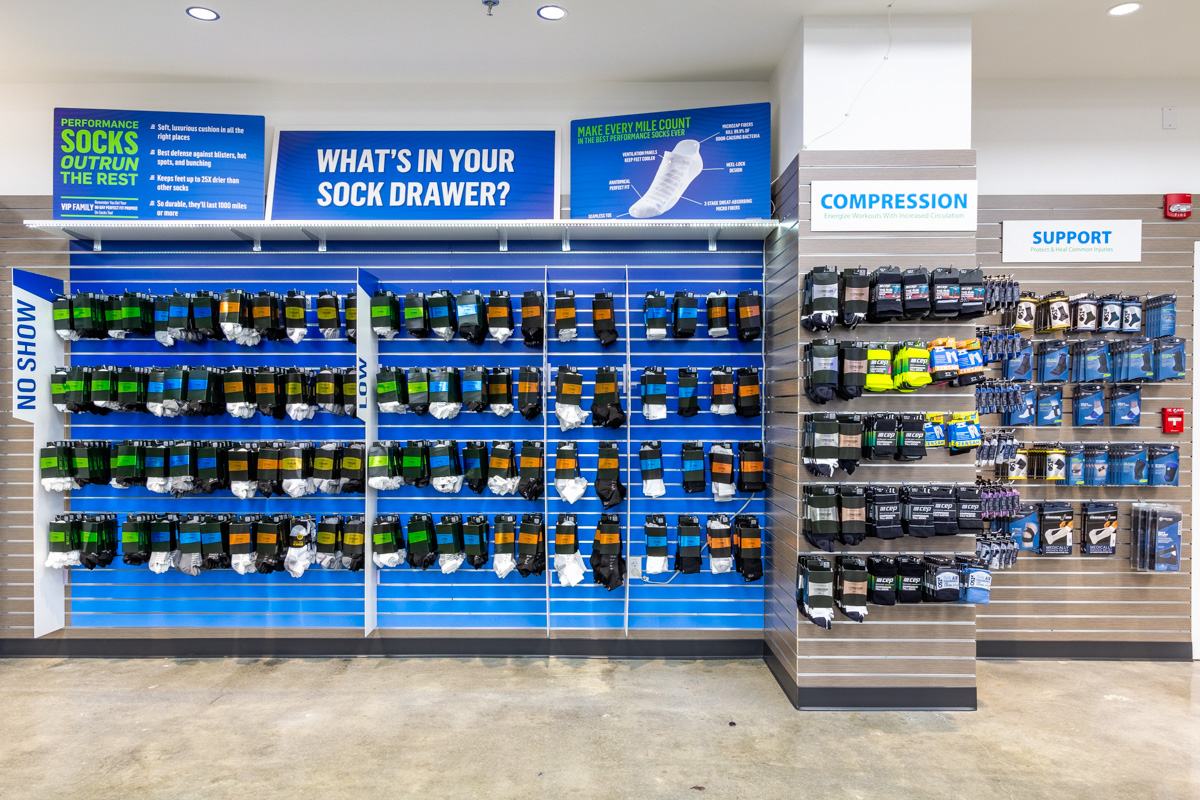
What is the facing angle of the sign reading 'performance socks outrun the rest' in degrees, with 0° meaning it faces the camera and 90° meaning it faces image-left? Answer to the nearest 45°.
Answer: approximately 0°

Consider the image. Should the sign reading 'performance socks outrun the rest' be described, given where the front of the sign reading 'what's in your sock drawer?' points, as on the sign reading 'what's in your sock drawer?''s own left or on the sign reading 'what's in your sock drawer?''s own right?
on the sign reading 'what's in your sock drawer?''s own right

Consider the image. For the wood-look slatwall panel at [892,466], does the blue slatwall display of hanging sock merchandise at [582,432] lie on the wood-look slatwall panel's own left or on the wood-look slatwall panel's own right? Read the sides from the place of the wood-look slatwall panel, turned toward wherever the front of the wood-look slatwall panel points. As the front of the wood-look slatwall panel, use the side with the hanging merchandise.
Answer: on the wood-look slatwall panel's own right

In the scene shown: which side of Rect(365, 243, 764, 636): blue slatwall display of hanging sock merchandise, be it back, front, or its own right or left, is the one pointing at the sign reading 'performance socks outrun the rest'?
right

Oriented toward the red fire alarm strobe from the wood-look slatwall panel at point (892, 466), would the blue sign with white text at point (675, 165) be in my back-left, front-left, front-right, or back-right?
back-left

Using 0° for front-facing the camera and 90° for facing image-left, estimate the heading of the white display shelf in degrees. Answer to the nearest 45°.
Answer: approximately 0°
